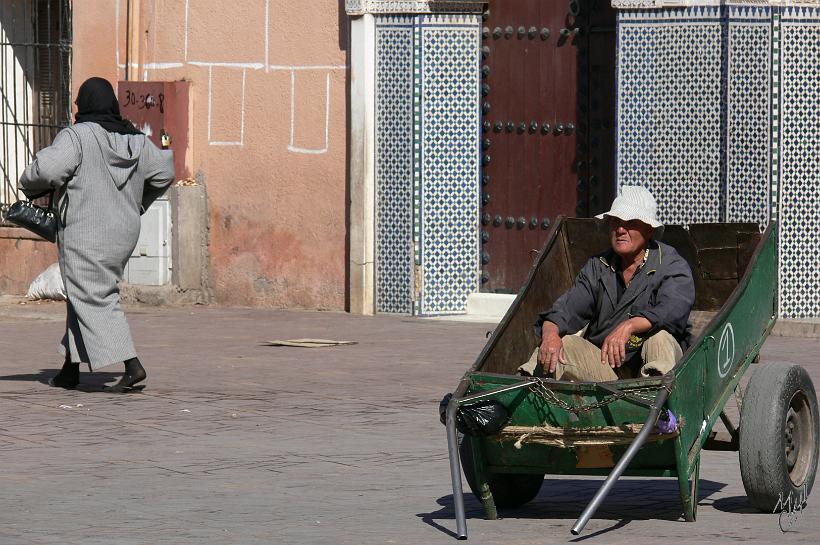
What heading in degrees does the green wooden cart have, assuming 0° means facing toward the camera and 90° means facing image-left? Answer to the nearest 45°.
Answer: approximately 45°

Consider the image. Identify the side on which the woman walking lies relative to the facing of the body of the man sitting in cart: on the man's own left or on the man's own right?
on the man's own right

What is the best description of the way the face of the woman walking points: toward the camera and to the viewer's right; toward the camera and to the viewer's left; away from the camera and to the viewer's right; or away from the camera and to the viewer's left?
away from the camera and to the viewer's left

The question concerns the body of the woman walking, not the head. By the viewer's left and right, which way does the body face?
facing away from the viewer and to the left of the viewer

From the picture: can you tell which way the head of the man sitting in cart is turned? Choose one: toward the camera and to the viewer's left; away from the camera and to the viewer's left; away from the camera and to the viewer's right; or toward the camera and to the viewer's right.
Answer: toward the camera and to the viewer's left

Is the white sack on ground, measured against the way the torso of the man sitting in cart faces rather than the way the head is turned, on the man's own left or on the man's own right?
on the man's own right

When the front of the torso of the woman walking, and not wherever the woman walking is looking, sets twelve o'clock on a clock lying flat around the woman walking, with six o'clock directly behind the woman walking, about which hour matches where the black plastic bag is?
The black plastic bag is roughly at 7 o'clock from the woman walking.

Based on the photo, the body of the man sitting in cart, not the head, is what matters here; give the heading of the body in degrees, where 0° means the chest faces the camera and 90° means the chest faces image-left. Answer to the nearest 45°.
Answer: approximately 45°

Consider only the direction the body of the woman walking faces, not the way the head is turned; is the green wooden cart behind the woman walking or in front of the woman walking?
behind

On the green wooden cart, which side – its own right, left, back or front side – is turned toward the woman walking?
right
